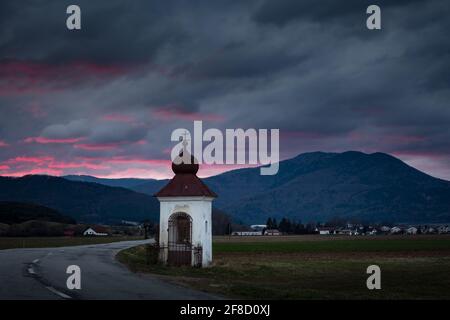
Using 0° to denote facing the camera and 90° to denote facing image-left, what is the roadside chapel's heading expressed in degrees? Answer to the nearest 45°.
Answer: approximately 0°
